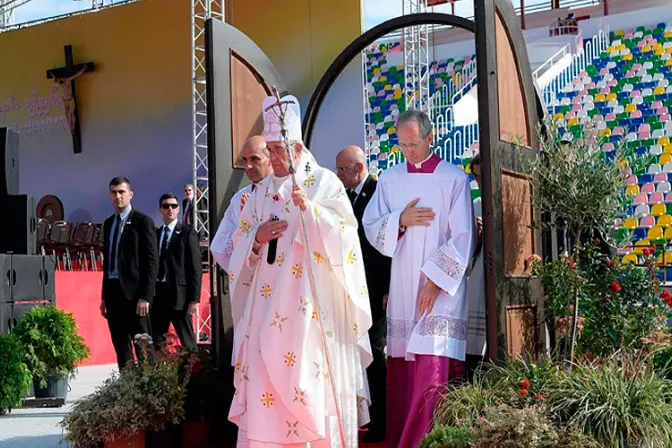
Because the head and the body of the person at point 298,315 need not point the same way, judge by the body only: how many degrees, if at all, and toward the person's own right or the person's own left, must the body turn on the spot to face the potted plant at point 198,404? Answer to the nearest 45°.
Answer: approximately 90° to the person's own right

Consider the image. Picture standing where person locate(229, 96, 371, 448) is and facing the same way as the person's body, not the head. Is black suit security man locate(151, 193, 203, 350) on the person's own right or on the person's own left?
on the person's own right

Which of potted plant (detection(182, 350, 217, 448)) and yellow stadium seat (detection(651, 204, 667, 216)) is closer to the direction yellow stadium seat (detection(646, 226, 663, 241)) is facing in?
the potted plant

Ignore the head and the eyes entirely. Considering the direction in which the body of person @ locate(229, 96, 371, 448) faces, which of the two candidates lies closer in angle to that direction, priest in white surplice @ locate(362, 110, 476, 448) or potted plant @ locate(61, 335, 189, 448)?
the potted plant

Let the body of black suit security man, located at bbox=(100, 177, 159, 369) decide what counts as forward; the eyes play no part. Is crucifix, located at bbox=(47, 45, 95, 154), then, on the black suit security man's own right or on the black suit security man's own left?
on the black suit security man's own right

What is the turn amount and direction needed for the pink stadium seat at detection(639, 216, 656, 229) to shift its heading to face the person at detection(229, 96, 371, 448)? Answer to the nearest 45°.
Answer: approximately 45° to its left

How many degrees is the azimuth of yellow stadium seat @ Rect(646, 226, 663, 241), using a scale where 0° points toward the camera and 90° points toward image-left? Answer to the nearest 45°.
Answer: approximately 45°

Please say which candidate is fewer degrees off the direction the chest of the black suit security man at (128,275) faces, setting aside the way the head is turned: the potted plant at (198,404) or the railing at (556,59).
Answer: the potted plant
